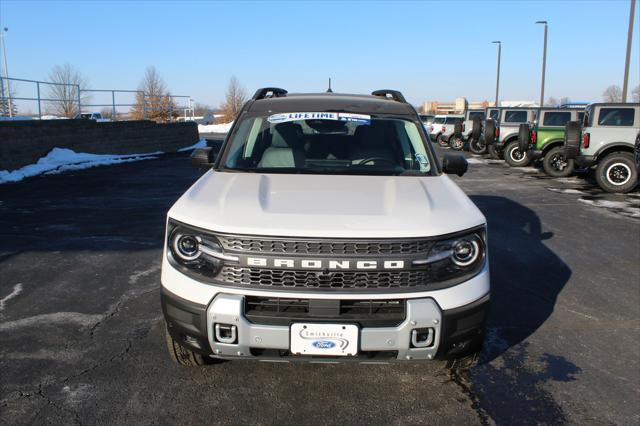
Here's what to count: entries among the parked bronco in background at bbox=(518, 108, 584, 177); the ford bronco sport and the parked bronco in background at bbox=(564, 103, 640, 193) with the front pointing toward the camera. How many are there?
1

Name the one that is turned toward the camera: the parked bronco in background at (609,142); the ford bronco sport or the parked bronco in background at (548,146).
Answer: the ford bronco sport

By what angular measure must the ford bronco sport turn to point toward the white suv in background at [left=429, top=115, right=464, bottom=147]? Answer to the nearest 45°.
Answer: approximately 180°

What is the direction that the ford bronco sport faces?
toward the camera

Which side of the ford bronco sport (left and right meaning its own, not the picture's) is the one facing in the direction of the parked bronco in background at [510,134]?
back

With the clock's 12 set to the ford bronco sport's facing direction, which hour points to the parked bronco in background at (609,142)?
The parked bronco in background is roughly at 7 o'clock from the ford bronco sport.

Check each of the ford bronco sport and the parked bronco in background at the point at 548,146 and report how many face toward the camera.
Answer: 1

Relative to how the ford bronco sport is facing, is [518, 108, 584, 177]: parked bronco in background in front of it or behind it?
behind
